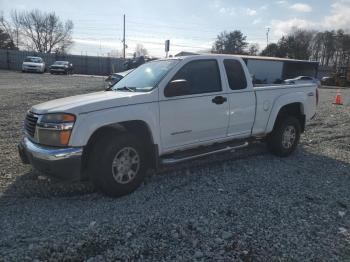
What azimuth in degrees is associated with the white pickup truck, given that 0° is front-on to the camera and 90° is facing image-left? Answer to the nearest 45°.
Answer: approximately 45°

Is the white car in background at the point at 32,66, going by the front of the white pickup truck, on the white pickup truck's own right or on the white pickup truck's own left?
on the white pickup truck's own right
